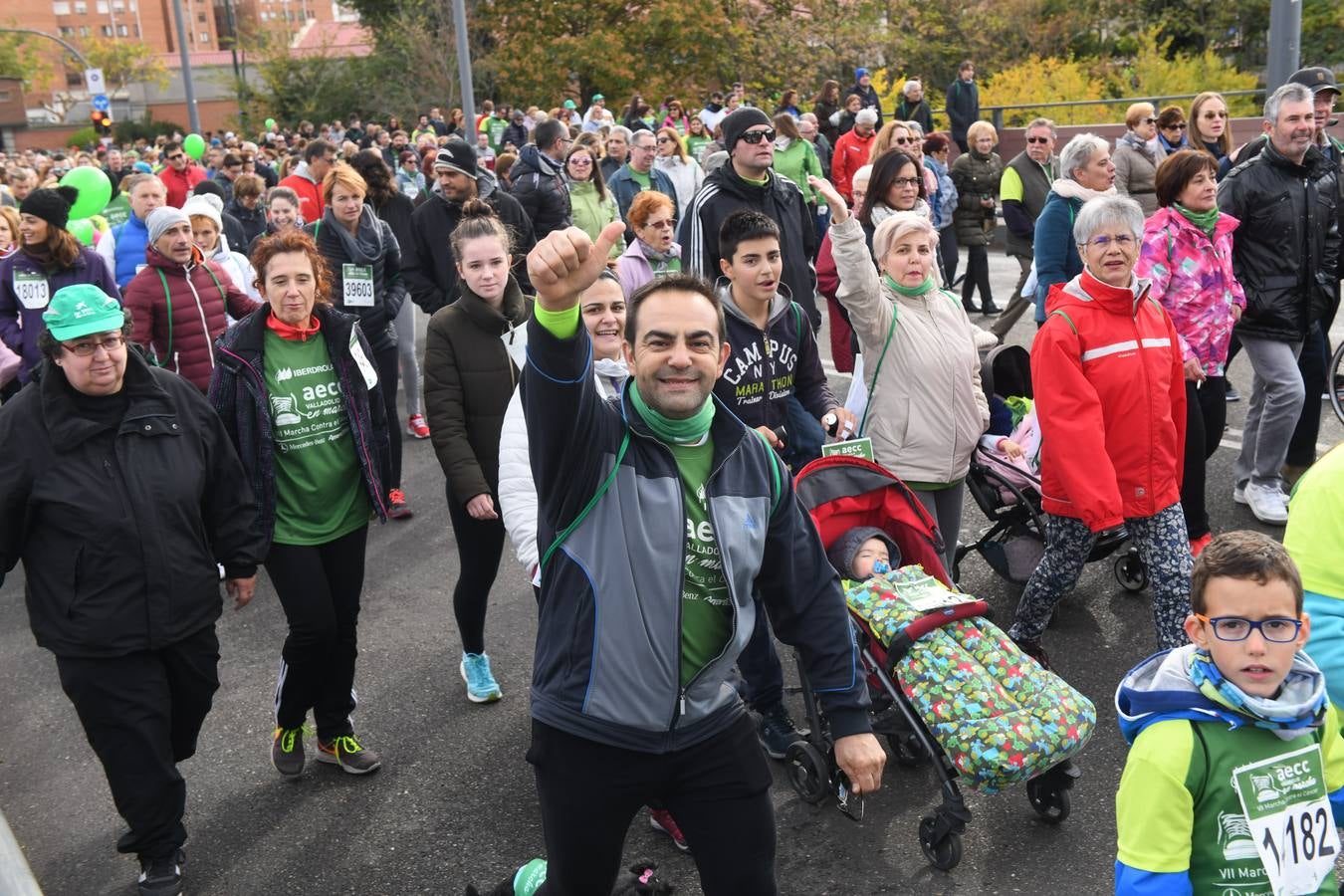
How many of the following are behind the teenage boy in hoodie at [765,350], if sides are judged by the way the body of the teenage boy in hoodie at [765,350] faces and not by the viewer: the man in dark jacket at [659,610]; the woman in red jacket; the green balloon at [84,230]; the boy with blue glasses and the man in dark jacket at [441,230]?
2

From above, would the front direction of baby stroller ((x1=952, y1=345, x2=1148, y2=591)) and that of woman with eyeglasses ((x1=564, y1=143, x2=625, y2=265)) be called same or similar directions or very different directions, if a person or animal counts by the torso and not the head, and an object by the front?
same or similar directions

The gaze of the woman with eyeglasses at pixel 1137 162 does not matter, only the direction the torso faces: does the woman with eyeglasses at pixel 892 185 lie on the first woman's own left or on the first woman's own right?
on the first woman's own right

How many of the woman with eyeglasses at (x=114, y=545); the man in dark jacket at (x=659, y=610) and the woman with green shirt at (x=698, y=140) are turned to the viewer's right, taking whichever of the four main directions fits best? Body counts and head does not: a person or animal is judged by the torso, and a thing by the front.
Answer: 0

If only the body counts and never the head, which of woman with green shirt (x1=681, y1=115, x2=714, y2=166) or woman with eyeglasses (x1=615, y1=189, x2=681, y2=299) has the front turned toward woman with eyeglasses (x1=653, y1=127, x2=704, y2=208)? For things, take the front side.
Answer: woman with green shirt (x1=681, y1=115, x2=714, y2=166)

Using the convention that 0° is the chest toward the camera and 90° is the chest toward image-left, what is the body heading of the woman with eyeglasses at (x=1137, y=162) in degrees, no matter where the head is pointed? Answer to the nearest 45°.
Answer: approximately 315°

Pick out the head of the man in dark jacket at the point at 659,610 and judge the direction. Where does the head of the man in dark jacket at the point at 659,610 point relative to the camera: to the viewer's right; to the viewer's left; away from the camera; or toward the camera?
toward the camera

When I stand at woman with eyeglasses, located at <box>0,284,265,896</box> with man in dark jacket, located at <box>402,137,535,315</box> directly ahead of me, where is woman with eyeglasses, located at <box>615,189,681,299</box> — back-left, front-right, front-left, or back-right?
front-right

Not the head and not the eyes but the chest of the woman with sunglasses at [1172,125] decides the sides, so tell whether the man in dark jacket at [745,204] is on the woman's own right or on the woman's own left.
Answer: on the woman's own right

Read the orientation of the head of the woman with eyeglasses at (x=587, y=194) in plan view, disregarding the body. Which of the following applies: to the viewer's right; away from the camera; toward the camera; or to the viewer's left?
toward the camera

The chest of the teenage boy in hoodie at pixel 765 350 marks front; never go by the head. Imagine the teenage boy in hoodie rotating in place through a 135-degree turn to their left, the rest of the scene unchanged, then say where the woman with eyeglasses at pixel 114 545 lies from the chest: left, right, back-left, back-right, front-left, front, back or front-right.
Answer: back-left

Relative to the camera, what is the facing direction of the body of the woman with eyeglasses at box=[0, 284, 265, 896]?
toward the camera

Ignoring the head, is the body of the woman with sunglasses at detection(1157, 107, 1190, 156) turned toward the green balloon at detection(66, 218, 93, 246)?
no

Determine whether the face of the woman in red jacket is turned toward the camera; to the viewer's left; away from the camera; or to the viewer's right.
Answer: toward the camera

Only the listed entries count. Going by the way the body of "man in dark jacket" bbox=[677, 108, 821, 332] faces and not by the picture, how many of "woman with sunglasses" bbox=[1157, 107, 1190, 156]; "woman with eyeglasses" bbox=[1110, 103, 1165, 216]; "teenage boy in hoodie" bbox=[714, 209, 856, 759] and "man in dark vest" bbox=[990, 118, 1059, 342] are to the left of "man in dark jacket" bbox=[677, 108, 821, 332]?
3

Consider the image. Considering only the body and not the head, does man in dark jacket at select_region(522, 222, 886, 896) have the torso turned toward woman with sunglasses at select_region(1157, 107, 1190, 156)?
no
